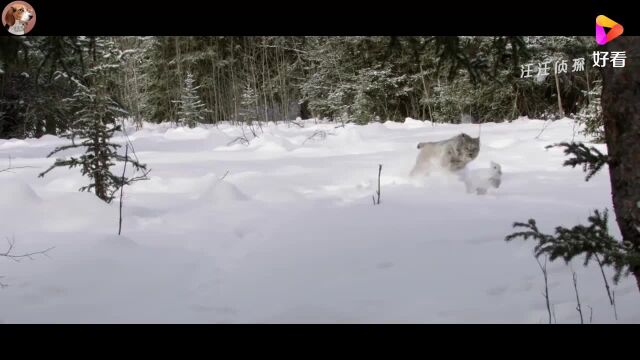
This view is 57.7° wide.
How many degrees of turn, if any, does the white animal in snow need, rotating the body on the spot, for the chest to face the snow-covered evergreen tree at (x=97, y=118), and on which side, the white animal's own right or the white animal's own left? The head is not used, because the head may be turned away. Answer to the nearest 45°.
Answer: approximately 135° to the white animal's own right

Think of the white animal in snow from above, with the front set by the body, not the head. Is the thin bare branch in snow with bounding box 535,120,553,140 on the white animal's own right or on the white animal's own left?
on the white animal's own left

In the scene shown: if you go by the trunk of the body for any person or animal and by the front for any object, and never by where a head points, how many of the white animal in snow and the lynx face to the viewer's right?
2

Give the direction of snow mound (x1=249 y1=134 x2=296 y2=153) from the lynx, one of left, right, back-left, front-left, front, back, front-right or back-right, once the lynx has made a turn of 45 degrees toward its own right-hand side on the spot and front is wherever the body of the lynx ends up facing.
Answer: back

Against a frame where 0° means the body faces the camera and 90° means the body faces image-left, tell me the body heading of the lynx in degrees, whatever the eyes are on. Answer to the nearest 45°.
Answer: approximately 270°

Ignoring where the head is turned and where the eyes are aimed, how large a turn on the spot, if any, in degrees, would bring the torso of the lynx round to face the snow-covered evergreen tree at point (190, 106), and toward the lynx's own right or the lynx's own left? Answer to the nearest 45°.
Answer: approximately 135° to the lynx's own left

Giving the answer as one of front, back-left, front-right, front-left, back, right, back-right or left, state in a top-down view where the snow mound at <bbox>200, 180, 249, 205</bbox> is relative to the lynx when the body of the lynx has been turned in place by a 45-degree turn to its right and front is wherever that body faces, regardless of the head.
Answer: right

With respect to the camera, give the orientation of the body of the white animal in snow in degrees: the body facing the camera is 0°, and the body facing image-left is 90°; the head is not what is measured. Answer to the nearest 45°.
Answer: approximately 270°

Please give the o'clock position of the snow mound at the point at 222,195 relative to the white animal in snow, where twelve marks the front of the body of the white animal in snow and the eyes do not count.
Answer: The snow mound is roughly at 5 o'clock from the white animal in snow.
